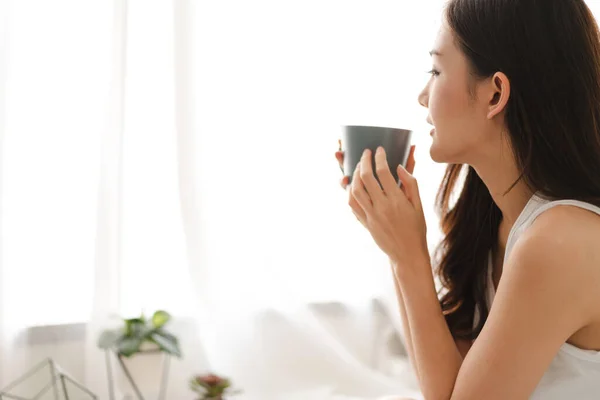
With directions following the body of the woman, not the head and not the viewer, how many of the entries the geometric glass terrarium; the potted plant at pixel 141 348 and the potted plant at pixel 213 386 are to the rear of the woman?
0

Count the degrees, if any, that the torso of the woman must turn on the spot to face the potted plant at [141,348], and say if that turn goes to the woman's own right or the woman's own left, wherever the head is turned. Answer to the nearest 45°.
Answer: approximately 45° to the woman's own right

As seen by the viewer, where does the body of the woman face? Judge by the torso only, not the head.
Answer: to the viewer's left

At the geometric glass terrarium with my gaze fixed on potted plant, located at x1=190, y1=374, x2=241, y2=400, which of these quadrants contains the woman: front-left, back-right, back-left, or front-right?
front-right

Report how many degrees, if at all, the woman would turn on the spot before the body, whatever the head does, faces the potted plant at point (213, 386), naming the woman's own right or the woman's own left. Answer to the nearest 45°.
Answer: approximately 45° to the woman's own right

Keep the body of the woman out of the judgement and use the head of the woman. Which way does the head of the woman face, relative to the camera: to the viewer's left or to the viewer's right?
to the viewer's left

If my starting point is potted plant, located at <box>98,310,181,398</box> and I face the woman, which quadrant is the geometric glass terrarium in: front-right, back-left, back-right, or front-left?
back-right

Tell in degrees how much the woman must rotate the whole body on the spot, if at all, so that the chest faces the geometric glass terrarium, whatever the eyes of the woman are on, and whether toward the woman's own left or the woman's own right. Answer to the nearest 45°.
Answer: approximately 45° to the woman's own right
